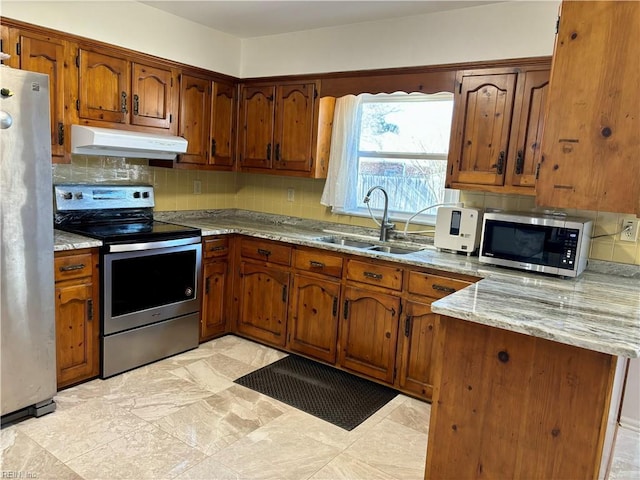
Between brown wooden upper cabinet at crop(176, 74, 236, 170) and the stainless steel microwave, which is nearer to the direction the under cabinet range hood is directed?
the stainless steel microwave

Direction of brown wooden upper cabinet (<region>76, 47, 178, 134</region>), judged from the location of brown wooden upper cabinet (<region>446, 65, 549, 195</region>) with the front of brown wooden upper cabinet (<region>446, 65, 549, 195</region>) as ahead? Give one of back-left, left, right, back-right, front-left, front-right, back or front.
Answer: front-right

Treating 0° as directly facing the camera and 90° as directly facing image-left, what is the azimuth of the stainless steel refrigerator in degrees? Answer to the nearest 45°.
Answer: approximately 315°

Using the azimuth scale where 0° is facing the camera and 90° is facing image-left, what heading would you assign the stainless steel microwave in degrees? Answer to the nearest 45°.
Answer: approximately 45°

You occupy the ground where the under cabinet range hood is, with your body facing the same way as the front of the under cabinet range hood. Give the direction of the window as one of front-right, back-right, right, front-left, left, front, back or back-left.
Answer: front-left

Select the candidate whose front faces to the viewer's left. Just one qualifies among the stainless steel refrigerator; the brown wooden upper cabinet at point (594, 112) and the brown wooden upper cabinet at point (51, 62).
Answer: the brown wooden upper cabinet at point (594, 112)

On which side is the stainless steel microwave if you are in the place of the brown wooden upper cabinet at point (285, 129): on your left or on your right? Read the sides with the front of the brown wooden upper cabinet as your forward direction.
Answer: on your left

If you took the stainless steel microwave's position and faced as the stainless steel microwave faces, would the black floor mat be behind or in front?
in front
